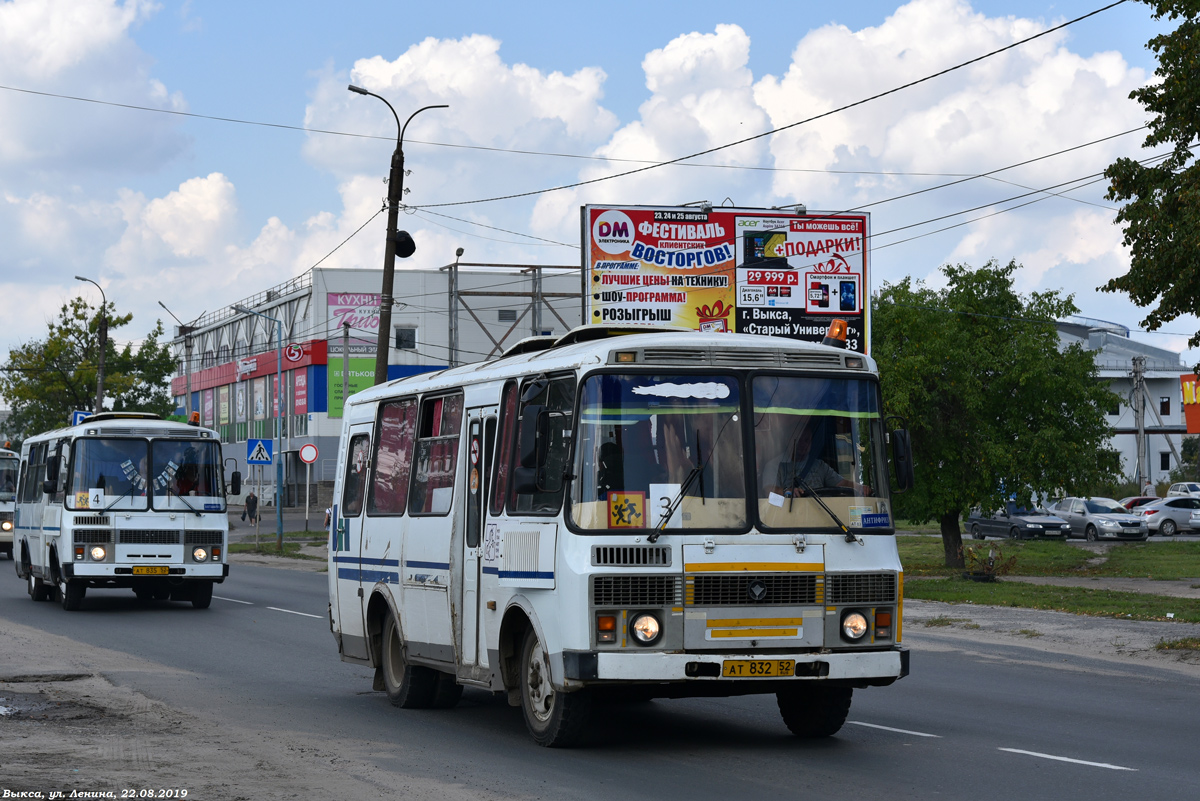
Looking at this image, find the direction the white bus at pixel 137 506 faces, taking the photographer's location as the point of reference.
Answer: facing the viewer

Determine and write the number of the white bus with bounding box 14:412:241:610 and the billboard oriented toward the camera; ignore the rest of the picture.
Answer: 2

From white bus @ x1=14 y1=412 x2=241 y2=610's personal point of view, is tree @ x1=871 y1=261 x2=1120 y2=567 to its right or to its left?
on its left

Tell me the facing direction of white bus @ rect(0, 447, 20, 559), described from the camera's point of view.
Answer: facing the viewer and to the right of the viewer

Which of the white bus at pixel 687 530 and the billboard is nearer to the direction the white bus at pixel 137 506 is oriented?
the white bus

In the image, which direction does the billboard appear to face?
toward the camera

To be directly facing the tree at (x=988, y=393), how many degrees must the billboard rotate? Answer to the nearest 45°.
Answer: approximately 90° to its left

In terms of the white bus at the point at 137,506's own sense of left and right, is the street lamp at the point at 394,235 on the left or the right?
on its left

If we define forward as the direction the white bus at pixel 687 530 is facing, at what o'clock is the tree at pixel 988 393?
The tree is roughly at 8 o'clock from the white bus.

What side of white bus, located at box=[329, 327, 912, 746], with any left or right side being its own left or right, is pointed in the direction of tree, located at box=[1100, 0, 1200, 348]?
left

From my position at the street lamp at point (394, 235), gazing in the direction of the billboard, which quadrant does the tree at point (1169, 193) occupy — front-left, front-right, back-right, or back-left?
front-right
